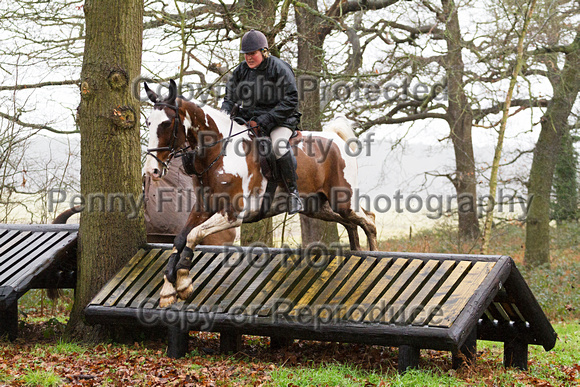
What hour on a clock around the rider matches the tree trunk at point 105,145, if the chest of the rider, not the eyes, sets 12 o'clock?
The tree trunk is roughly at 2 o'clock from the rider.

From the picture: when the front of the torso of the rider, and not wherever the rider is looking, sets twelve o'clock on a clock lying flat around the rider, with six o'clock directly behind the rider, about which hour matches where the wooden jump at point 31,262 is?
The wooden jump is roughly at 2 o'clock from the rider.

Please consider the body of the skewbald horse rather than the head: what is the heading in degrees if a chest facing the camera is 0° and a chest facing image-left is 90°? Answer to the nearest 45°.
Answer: approximately 45°

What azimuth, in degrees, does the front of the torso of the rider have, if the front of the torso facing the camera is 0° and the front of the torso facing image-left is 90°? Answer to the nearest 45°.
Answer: approximately 45°

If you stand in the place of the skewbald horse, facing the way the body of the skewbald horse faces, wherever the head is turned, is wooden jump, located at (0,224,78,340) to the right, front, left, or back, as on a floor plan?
right
